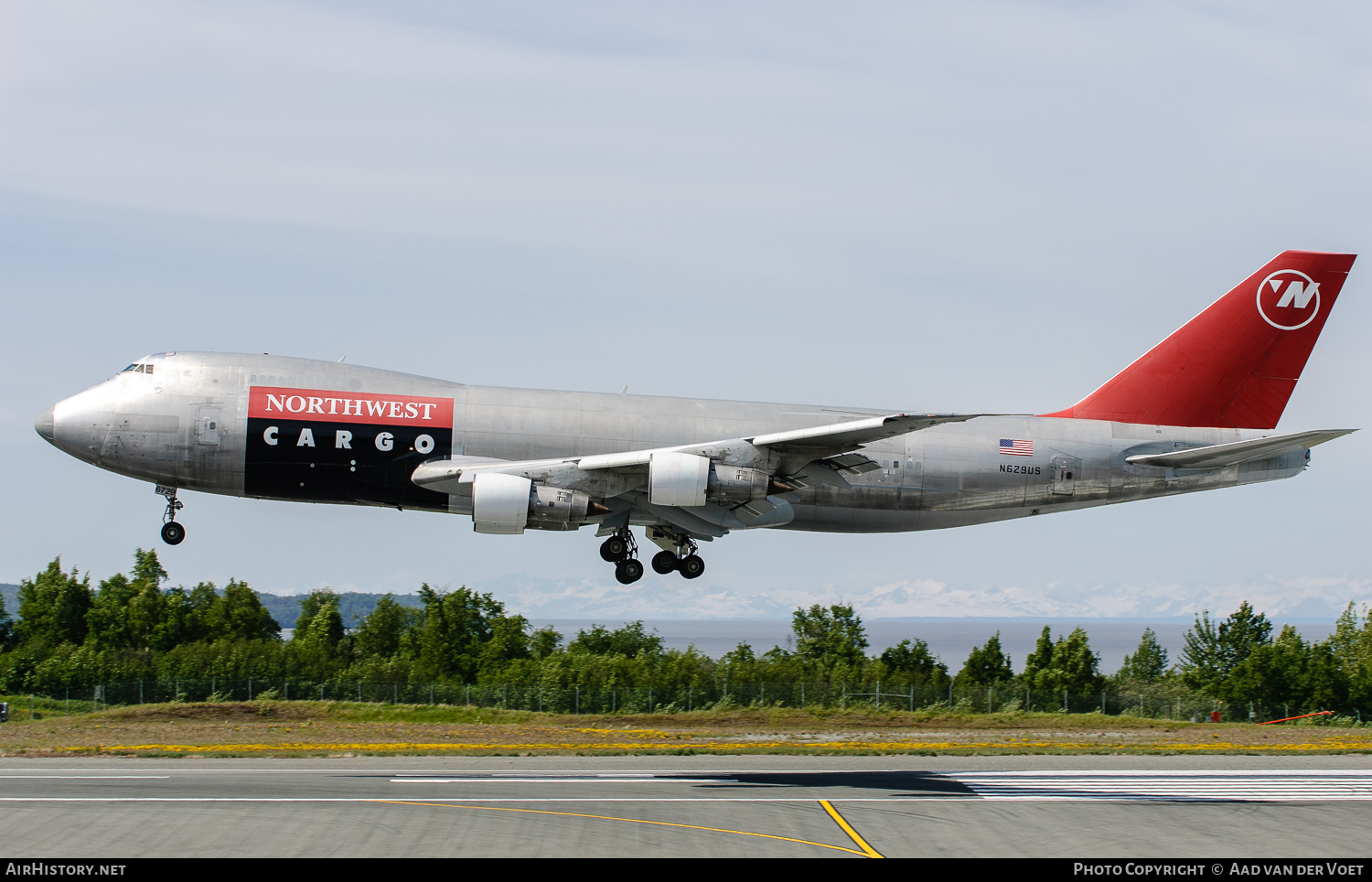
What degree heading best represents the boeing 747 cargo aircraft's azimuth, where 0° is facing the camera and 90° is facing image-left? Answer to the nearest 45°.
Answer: approximately 90°
